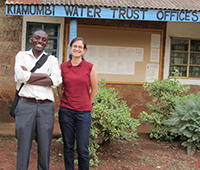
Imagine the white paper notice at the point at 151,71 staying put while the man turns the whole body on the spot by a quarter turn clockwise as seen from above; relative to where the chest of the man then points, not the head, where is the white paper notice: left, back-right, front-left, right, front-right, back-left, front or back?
back-right

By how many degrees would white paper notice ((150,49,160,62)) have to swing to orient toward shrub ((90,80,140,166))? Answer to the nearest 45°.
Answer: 0° — it already faces it

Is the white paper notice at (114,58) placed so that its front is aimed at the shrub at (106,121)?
yes

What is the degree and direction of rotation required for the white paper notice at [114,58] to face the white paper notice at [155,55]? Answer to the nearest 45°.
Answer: approximately 90° to its left

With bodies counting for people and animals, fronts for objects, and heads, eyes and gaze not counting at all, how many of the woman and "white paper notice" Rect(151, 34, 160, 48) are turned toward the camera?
2

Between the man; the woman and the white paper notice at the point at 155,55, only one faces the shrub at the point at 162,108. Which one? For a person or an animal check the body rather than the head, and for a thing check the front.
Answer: the white paper notice

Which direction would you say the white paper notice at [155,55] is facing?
toward the camera

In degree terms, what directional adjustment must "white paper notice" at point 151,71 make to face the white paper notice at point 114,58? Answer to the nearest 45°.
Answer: approximately 90° to its right

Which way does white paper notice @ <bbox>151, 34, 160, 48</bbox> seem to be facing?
toward the camera

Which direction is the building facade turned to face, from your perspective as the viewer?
facing the viewer

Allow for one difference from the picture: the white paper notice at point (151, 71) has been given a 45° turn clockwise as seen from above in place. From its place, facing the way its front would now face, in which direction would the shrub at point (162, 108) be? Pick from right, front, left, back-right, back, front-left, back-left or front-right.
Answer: front-left
